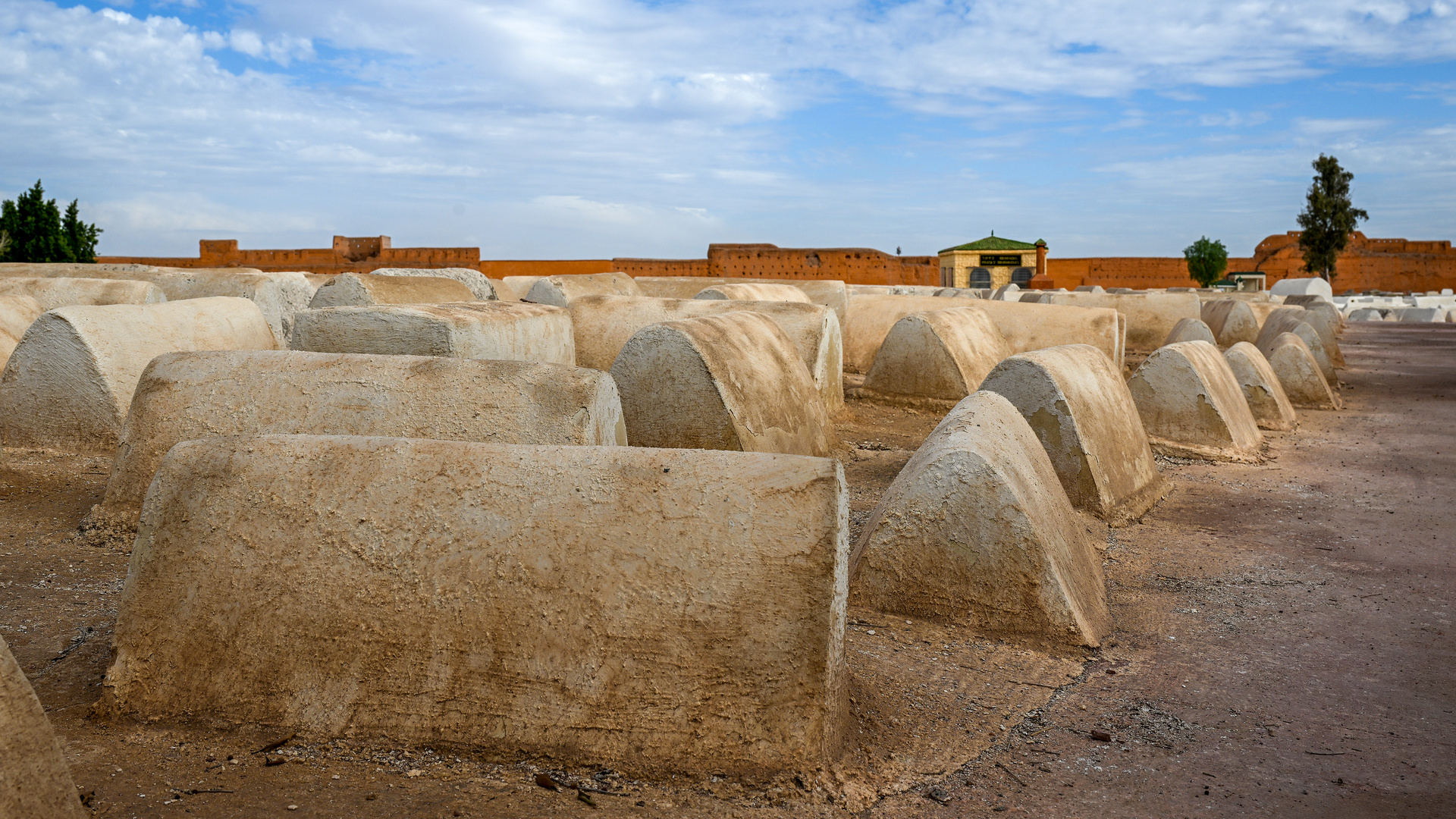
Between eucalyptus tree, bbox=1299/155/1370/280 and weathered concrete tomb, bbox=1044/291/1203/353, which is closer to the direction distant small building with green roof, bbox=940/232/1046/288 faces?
the weathered concrete tomb

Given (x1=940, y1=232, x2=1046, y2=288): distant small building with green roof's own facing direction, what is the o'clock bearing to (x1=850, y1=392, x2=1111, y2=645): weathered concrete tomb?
The weathered concrete tomb is roughly at 12 o'clock from the distant small building with green roof.

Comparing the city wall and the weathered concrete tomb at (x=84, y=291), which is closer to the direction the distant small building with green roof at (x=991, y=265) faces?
the weathered concrete tomb

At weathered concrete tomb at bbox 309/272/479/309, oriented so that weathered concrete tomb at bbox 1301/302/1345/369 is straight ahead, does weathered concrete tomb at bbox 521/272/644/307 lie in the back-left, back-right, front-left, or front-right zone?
front-left

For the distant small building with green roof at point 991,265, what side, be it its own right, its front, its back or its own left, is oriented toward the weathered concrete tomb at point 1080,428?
front

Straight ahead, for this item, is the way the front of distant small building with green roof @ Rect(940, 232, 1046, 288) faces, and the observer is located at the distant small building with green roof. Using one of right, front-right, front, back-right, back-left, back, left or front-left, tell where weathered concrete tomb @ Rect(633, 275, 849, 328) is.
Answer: front

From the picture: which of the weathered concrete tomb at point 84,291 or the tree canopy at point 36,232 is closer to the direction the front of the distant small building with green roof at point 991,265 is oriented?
the weathered concrete tomb

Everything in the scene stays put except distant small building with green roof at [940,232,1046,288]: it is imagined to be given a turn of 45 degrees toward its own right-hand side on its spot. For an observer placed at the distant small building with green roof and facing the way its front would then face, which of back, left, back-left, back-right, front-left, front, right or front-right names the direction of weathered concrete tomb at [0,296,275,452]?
front-left

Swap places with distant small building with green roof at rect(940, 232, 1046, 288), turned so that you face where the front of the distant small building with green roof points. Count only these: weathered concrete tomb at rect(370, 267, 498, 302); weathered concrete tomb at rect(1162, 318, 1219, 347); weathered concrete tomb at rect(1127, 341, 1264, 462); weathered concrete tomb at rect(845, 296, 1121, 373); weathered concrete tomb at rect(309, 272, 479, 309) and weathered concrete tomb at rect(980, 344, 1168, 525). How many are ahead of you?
6

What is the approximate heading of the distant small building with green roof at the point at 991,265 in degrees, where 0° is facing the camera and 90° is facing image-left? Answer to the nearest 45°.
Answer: approximately 0°

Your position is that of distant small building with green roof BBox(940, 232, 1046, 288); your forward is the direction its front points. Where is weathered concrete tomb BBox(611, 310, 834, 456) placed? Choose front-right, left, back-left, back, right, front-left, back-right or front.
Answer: front

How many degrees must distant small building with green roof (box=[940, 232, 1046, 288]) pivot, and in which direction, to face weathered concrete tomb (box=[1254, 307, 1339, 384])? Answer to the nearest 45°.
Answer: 0° — it already faces it

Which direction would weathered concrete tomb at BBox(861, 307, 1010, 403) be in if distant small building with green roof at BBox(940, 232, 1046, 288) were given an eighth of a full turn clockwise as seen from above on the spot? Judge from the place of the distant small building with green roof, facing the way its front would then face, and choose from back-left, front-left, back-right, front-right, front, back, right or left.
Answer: front-left

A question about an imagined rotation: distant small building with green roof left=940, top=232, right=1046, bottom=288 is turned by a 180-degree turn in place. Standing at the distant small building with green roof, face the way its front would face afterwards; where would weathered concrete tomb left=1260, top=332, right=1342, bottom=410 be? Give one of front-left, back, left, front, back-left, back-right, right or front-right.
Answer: back

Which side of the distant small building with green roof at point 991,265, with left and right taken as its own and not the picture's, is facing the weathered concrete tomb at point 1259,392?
front

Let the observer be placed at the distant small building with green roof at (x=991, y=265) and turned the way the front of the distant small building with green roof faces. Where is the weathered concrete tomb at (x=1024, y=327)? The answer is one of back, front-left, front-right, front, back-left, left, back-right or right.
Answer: front

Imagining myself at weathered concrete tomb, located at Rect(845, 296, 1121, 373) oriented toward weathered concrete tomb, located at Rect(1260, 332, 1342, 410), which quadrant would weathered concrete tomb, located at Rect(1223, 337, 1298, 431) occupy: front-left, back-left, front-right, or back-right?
front-right

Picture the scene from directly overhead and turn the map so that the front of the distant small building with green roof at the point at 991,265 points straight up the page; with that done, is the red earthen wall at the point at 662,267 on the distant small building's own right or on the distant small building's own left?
on the distant small building's own right
